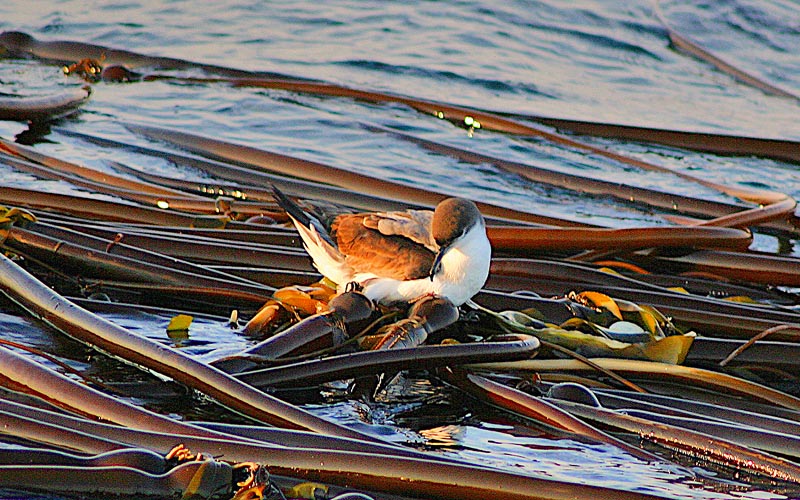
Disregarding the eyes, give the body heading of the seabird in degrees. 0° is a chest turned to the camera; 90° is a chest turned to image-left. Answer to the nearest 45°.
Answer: approximately 270°
